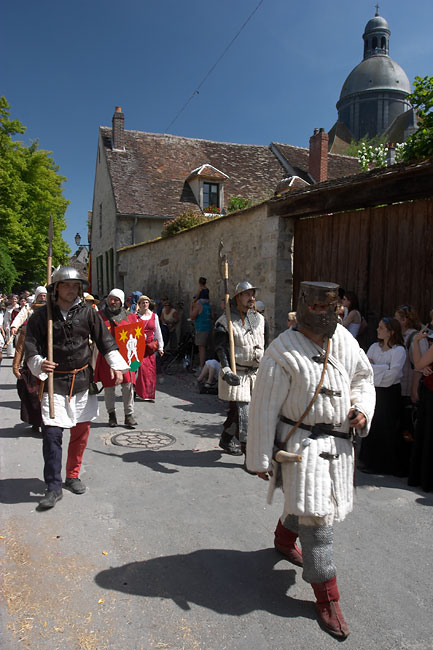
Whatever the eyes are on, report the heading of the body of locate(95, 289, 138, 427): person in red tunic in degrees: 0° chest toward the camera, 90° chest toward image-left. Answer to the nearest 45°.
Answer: approximately 0°

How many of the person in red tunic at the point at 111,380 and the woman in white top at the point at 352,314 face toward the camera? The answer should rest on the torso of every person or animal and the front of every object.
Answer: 1

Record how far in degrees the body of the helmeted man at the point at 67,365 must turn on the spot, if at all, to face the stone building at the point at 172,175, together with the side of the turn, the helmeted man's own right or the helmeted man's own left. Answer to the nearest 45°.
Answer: approximately 180°

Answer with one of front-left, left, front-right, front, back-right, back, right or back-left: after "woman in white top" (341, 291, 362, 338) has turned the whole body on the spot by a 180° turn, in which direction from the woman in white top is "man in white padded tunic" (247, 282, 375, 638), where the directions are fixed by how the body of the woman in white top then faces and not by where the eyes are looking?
right

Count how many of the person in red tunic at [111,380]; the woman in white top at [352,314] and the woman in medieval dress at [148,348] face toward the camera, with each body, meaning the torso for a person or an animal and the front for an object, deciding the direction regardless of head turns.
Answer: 2

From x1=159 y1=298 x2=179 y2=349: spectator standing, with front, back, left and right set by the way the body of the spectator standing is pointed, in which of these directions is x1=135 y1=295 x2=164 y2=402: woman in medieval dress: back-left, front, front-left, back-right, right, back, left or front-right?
front-left

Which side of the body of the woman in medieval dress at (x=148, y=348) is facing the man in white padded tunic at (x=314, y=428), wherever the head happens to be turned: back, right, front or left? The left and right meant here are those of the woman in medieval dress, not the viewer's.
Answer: front

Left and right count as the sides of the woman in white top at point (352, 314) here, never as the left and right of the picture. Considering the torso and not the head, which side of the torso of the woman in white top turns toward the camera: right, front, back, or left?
left

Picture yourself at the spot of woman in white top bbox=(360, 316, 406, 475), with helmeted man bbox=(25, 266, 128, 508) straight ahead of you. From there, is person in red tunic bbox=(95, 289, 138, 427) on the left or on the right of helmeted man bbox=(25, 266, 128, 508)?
right

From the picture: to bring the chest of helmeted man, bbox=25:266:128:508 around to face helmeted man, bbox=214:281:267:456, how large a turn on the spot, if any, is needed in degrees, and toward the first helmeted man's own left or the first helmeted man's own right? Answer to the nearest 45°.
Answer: approximately 90° to the first helmeted man's own left
